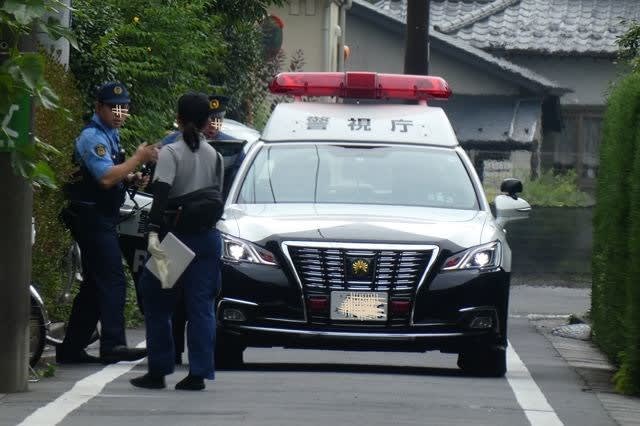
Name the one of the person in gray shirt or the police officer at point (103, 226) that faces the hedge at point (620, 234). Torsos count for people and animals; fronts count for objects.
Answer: the police officer

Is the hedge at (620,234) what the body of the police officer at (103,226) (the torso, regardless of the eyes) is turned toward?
yes

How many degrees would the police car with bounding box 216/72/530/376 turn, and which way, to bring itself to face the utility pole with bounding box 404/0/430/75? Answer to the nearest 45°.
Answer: approximately 180°

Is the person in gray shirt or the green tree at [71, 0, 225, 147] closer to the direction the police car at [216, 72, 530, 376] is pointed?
the person in gray shirt

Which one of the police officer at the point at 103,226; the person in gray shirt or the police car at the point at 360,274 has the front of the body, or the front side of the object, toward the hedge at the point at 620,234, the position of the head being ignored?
the police officer

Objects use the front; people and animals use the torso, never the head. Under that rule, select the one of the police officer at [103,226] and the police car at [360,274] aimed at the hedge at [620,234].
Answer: the police officer

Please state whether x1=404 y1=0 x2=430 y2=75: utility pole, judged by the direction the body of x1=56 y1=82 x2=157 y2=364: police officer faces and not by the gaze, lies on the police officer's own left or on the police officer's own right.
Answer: on the police officer's own left

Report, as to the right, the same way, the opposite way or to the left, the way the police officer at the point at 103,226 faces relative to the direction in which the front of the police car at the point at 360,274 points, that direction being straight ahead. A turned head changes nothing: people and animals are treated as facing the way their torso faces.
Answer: to the left

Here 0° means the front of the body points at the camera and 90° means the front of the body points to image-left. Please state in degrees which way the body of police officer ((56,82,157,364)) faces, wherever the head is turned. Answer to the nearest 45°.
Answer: approximately 270°

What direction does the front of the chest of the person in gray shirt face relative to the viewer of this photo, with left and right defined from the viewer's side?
facing away from the viewer and to the left of the viewer
